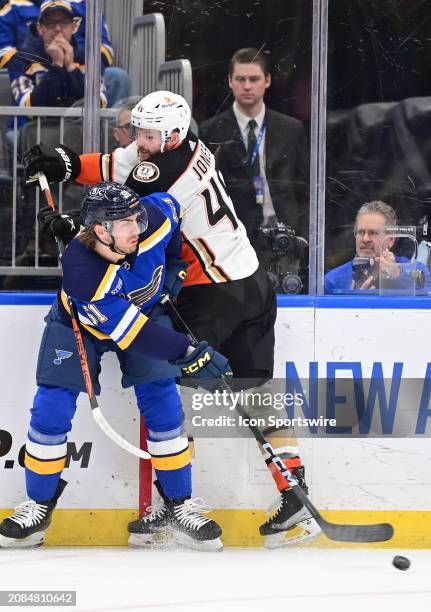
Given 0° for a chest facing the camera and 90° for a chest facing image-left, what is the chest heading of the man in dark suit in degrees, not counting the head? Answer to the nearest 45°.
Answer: approximately 0°

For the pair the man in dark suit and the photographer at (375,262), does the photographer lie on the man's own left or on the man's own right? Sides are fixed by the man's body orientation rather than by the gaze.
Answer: on the man's own left

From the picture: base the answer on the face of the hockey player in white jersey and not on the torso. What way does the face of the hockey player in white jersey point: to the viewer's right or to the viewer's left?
to the viewer's left

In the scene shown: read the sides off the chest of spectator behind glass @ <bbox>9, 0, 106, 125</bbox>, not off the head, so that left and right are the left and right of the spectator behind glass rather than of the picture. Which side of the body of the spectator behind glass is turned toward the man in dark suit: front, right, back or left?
left

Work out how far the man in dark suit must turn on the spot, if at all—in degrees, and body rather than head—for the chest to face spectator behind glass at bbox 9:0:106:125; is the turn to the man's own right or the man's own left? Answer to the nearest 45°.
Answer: approximately 90° to the man's own right
